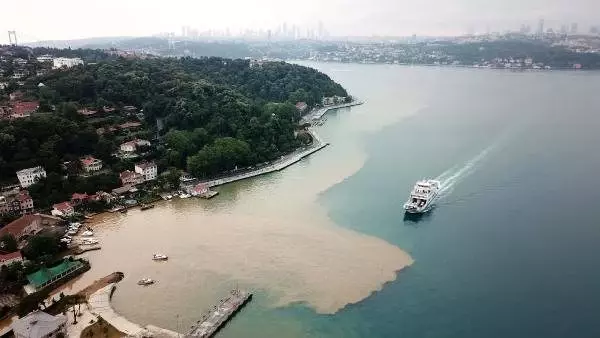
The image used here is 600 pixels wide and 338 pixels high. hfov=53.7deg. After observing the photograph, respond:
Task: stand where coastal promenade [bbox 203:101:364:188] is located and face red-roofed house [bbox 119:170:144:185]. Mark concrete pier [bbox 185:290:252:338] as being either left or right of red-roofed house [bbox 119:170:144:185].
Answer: left

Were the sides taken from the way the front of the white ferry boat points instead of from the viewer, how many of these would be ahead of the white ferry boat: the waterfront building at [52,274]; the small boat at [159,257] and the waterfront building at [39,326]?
3

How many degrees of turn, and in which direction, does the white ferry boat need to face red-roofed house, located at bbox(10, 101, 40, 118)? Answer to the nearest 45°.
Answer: approximately 45° to its right

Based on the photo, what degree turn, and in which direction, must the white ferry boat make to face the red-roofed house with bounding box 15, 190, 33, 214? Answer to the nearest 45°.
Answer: approximately 45° to its right

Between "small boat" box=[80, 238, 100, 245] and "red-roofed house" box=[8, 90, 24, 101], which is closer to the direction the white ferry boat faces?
the small boat

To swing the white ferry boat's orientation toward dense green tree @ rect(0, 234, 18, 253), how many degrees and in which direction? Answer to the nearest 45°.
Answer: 0° — it already faces it

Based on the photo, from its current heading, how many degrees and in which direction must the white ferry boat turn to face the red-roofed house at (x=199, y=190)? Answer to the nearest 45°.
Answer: approximately 45° to its right

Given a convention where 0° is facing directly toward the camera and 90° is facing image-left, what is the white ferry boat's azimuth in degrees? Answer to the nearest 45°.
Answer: approximately 45°

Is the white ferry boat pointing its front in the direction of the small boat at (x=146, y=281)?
yes
